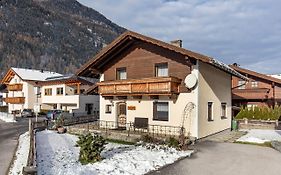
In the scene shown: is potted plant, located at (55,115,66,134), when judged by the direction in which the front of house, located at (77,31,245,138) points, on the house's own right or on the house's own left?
on the house's own right

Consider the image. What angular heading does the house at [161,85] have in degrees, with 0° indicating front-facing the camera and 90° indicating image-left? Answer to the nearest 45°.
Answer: approximately 45°

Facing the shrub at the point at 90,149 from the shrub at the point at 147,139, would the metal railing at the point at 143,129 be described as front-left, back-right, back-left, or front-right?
back-right

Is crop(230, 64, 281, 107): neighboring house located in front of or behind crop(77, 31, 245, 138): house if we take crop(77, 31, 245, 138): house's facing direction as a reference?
behind

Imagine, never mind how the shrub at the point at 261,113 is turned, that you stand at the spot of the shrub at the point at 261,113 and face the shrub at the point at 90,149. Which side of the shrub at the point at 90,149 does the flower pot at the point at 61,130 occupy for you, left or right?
right
